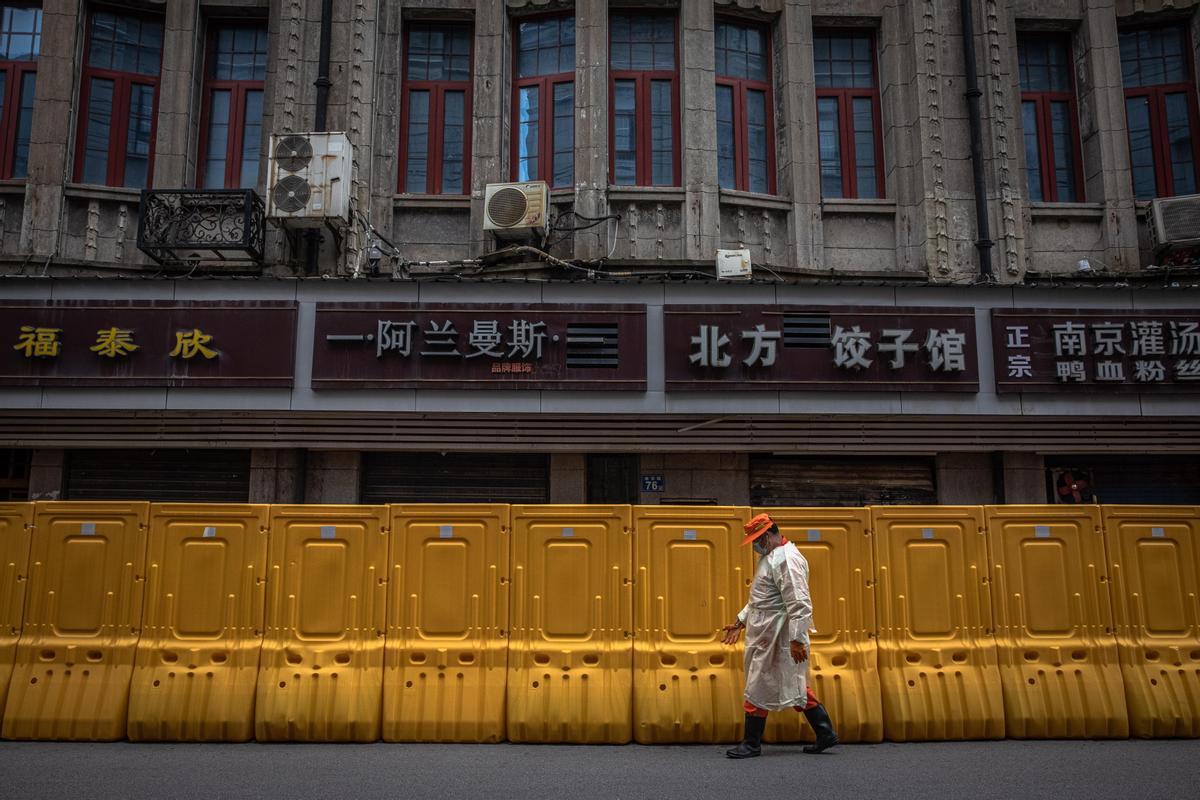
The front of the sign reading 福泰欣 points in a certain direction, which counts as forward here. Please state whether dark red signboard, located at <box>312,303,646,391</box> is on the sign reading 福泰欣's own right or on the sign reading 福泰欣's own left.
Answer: on the sign reading 福泰欣's own left

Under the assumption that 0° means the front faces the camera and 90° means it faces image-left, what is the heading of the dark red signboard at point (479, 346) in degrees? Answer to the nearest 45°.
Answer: approximately 0°

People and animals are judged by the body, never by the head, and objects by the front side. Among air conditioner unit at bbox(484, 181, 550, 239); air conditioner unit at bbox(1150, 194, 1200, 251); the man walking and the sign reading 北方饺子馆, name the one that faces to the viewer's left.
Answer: the man walking

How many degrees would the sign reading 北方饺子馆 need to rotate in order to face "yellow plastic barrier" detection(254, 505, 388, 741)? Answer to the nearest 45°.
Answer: approximately 45° to its right

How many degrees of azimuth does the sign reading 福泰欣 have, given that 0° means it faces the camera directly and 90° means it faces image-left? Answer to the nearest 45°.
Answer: approximately 0°

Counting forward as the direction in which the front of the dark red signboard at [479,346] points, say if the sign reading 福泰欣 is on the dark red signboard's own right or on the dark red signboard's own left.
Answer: on the dark red signboard's own right

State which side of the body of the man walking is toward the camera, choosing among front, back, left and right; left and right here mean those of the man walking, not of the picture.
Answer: left

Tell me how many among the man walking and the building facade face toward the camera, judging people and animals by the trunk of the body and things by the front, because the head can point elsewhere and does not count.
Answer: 1

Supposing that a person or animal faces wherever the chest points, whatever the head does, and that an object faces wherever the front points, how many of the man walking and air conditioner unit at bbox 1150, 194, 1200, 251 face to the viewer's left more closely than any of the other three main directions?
1

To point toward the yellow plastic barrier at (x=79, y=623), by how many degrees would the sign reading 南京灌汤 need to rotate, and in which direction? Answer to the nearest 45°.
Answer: approximately 45° to its right

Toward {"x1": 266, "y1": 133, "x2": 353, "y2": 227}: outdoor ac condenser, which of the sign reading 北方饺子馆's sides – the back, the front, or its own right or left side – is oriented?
right
